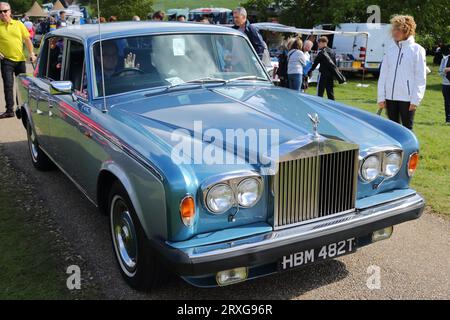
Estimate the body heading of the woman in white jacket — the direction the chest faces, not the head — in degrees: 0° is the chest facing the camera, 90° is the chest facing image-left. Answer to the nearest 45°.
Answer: approximately 45°

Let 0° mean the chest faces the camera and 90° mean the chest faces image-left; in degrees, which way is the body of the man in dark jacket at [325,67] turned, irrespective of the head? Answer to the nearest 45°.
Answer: approximately 135°

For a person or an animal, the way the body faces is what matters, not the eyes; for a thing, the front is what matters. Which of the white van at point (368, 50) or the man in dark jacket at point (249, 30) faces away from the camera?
the white van

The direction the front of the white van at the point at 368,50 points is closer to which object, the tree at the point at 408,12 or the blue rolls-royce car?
the tree

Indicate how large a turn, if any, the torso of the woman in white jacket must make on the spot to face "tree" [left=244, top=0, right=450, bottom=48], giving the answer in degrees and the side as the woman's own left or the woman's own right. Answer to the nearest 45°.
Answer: approximately 135° to the woman's own right

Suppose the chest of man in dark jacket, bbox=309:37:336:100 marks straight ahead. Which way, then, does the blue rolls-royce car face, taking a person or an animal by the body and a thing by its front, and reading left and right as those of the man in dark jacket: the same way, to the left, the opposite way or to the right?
the opposite way

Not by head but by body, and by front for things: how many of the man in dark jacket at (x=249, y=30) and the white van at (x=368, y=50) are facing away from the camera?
1

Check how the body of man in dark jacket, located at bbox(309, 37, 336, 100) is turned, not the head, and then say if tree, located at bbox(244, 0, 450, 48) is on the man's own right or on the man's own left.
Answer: on the man's own right

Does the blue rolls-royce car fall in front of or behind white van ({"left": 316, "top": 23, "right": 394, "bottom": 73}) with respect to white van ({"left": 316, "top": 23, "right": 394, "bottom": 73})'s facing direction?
behind
